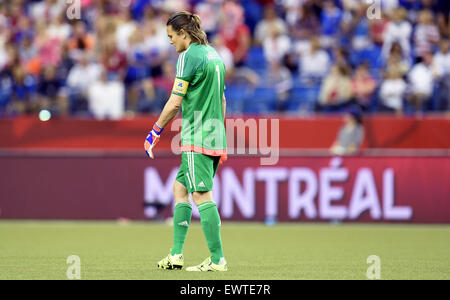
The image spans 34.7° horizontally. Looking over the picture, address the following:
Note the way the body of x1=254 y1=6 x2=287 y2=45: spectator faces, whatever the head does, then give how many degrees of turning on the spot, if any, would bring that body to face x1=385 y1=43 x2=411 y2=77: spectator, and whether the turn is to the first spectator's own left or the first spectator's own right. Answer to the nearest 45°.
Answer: approximately 45° to the first spectator's own left

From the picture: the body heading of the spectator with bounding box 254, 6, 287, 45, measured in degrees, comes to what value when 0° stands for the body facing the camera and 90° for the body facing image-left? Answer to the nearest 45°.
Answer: approximately 0°

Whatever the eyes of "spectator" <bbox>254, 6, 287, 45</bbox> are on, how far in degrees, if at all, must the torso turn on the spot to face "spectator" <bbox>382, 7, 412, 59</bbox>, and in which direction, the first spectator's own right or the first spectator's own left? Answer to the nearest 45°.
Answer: approximately 90° to the first spectator's own left

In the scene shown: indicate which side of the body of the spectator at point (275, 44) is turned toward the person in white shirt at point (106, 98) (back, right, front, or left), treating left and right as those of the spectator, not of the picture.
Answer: right

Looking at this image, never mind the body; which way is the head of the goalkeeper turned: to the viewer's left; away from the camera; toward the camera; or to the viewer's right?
to the viewer's left
